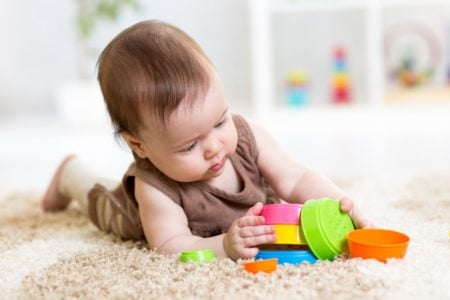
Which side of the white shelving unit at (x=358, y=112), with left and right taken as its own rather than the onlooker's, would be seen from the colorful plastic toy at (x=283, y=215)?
front

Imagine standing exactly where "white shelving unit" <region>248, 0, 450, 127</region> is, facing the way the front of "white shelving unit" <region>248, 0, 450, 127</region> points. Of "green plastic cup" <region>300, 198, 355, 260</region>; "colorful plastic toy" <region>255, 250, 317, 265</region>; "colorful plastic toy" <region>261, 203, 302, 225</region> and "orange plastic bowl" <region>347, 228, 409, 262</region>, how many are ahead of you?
4

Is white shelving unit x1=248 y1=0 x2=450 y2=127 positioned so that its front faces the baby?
yes

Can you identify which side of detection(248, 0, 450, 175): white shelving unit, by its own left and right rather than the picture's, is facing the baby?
front

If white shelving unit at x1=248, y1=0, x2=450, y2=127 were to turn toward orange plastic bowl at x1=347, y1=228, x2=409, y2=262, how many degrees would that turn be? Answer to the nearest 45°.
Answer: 0° — it already faces it

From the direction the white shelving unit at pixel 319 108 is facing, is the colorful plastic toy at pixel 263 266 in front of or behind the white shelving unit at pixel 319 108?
in front

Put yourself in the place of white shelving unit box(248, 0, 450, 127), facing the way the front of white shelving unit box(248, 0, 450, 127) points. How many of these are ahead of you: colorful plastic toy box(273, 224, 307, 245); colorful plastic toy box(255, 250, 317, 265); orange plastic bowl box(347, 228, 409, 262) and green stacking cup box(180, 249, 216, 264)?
4

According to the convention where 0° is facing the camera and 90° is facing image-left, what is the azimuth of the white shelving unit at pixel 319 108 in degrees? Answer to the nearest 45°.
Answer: approximately 0°

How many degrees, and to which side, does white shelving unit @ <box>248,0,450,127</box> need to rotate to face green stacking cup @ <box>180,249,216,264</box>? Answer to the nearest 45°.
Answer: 0° — it already faces it
